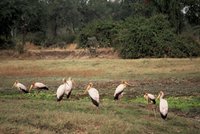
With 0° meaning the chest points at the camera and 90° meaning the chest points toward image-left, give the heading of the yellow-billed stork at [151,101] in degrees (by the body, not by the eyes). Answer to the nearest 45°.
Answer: approximately 90°

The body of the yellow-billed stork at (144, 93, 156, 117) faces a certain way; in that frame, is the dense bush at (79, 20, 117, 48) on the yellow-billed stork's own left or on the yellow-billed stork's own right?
on the yellow-billed stork's own right

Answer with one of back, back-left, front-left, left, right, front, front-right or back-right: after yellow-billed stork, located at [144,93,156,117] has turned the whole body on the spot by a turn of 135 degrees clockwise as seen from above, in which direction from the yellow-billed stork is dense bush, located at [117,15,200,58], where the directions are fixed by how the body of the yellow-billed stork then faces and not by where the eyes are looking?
front-left
